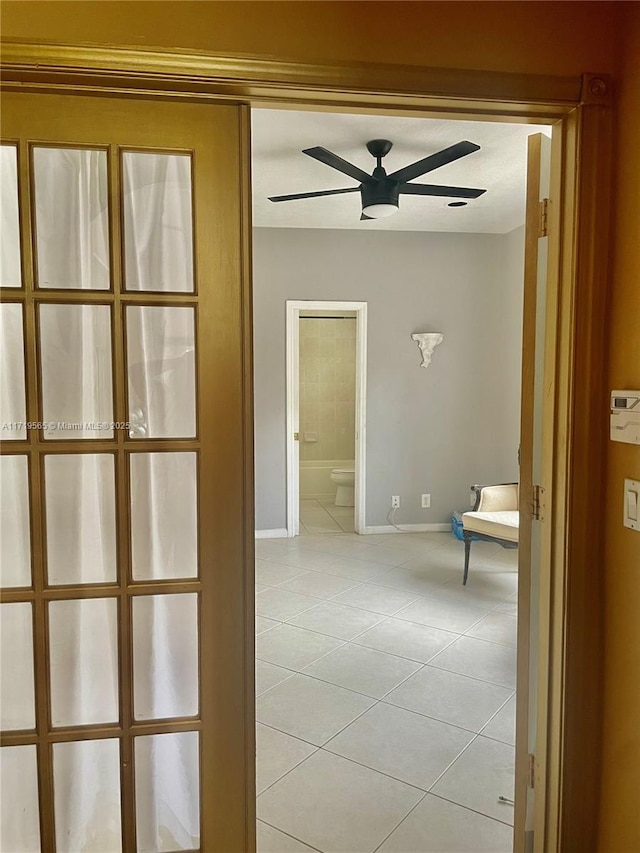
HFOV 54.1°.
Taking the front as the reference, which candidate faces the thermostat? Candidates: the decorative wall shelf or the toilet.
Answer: the decorative wall shelf

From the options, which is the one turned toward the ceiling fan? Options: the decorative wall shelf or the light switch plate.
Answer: the decorative wall shelf

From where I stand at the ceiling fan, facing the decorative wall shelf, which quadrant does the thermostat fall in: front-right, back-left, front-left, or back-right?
back-right

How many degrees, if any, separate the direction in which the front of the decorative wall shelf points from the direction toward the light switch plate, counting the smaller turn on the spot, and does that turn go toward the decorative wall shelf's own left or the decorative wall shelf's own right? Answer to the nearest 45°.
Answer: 0° — it already faces it
